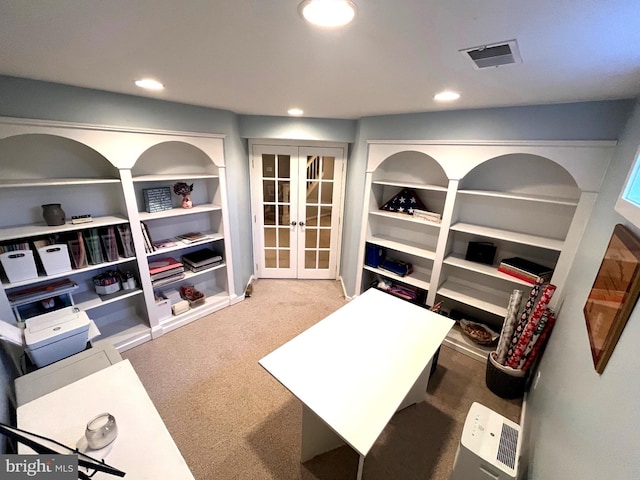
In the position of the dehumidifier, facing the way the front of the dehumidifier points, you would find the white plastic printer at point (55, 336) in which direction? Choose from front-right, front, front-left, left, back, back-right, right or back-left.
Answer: front-left

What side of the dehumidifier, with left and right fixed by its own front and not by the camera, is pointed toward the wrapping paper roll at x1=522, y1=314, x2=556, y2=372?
right

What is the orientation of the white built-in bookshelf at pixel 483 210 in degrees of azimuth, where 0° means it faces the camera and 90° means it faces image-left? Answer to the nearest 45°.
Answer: approximately 45°

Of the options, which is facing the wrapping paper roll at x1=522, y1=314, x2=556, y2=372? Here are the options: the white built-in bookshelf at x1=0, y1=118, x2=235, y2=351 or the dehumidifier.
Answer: the white built-in bookshelf

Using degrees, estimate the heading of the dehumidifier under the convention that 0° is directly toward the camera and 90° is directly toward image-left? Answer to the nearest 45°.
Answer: approximately 90°

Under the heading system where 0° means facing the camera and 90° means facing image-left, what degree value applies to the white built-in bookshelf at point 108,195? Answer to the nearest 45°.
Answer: approximately 315°

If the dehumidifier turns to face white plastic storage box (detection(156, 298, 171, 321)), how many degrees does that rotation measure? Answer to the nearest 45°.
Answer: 0° — it already faces it

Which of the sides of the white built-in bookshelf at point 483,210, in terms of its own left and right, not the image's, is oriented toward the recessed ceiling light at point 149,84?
front

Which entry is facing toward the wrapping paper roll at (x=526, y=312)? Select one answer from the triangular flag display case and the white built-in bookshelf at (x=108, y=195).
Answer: the white built-in bookshelf

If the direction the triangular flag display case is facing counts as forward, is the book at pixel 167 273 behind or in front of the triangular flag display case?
in front

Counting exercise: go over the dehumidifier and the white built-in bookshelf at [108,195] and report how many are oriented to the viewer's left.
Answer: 1

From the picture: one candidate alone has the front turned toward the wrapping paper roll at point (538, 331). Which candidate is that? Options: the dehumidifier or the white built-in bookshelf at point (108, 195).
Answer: the white built-in bookshelf
